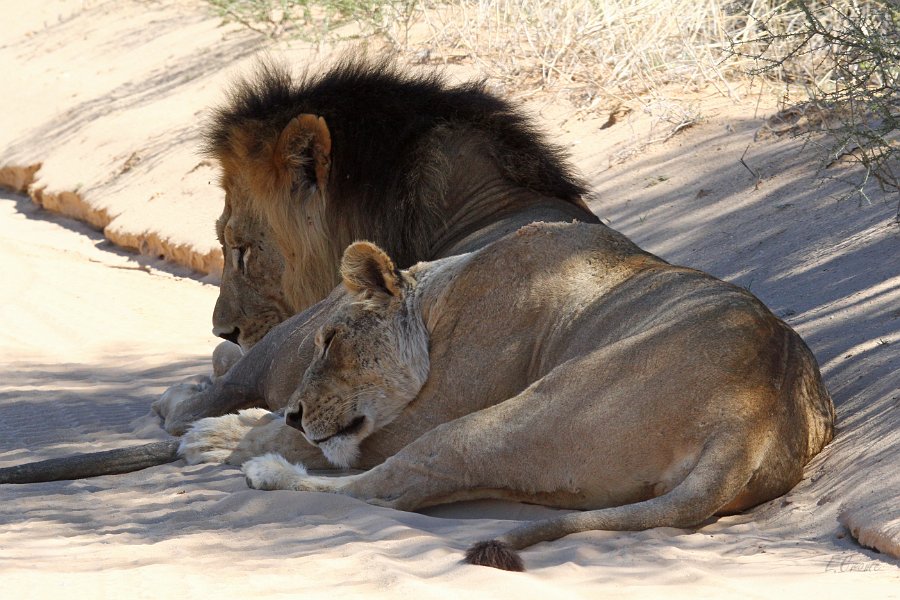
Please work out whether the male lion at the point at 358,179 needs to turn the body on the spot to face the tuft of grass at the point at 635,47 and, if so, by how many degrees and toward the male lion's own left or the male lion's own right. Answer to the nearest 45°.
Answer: approximately 135° to the male lion's own right

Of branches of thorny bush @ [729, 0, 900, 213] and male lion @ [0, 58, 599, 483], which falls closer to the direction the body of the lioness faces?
the male lion

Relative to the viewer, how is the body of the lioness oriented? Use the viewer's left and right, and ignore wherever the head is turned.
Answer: facing to the left of the viewer

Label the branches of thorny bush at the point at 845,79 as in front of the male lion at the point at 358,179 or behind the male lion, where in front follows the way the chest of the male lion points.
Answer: behind

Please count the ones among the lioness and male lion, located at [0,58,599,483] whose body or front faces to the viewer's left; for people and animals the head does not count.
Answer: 2

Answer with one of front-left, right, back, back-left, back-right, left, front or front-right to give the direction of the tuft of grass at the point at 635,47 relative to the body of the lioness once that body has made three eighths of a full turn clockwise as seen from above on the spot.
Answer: front-left

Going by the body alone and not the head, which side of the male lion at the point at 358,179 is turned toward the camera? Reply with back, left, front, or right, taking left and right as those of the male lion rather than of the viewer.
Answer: left

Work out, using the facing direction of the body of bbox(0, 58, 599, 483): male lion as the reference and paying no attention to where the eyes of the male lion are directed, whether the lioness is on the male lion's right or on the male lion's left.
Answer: on the male lion's left
